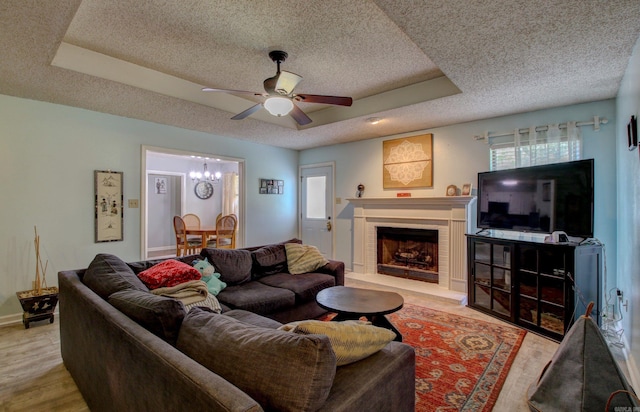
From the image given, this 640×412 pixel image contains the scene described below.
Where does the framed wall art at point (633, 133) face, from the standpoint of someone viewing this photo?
facing to the left of the viewer

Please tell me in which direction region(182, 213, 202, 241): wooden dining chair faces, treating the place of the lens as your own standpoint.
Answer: facing the viewer and to the right of the viewer

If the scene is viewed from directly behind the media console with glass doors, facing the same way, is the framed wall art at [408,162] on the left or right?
on its right

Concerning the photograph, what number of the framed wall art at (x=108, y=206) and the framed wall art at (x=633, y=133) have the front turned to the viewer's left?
1

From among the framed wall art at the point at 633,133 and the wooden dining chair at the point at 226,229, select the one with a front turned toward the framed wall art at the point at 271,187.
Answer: the framed wall art at the point at 633,133

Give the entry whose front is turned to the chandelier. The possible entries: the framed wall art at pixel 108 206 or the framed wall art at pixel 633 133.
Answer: the framed wall art at pixel 633 133

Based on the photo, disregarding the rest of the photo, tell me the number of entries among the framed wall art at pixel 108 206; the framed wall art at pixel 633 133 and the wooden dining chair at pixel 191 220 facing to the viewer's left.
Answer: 1

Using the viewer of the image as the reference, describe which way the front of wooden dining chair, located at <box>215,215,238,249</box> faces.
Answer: facing away from the viewer and to the left of the viewer

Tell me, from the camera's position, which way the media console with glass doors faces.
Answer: facing the viewer and to the left of the viewer

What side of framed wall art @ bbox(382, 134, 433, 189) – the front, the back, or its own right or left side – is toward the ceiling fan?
front

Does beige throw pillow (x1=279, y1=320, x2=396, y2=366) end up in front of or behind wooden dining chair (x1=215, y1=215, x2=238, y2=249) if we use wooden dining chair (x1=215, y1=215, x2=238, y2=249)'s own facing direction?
behind

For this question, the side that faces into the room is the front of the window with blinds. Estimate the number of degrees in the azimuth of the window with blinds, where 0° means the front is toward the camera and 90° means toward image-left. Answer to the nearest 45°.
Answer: approximately 45°

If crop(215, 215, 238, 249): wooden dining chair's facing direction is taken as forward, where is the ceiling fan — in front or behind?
behind

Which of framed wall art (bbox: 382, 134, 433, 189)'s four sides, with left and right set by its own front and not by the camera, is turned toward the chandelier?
right

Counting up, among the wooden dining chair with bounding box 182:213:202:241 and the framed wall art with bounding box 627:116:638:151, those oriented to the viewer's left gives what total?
1

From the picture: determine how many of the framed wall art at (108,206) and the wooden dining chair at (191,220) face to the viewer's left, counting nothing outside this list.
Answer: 0

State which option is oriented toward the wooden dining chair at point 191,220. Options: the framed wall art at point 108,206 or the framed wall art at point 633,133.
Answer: the framed wall art at point 633,133
